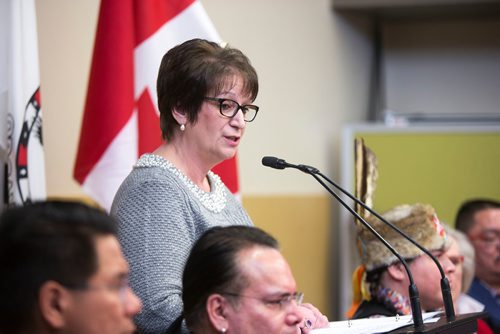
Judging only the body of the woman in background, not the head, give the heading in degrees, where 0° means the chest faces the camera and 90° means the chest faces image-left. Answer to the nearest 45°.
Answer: approximately 90°

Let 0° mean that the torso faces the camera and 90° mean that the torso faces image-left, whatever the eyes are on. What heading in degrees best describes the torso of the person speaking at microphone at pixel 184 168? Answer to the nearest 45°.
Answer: approximately 315°

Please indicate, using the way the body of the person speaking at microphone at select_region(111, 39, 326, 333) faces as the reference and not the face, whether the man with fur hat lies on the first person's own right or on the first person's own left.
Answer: on the first person's own left

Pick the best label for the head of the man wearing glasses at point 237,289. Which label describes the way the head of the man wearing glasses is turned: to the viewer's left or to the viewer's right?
to the viewer's right
